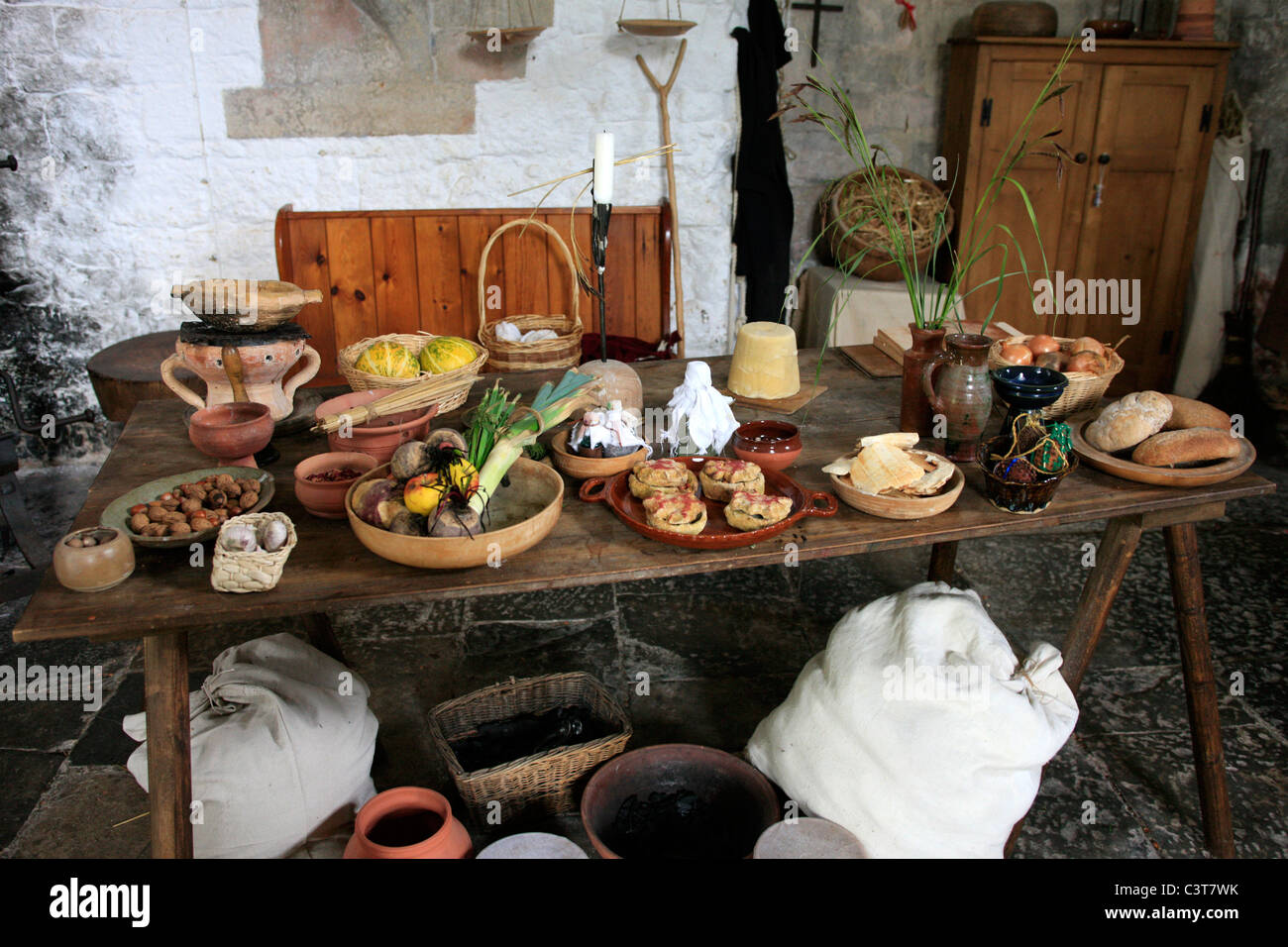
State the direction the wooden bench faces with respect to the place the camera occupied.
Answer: facing the viewer

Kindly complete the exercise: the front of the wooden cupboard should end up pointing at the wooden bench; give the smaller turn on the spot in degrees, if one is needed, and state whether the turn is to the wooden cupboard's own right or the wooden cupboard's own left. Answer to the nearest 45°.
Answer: approximately 45° to the wooden cupboard's own right

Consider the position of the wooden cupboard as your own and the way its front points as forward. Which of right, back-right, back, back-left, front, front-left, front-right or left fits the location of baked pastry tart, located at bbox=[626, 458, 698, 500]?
front

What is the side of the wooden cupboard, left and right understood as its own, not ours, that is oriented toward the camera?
front

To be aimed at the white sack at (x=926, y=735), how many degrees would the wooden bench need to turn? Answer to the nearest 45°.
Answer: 0° — it already faces it

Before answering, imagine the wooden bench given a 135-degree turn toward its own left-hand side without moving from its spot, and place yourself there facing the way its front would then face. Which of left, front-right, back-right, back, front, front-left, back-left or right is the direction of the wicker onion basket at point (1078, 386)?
right

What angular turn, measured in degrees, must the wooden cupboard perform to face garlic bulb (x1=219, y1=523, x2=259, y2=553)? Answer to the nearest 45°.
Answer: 0° — it already faces it

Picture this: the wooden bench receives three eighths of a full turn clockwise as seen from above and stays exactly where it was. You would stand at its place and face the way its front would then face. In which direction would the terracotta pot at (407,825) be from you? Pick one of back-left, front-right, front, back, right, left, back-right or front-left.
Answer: back-left

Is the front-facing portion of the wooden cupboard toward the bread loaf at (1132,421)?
yes

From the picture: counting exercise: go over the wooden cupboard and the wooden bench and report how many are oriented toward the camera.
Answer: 2

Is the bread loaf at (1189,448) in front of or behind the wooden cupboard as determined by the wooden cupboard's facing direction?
in front

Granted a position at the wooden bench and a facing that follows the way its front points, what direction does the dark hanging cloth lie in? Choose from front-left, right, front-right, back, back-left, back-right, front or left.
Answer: left

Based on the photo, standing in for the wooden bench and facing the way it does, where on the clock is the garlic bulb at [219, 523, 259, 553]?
The garlic bulb is roughly at 12 o'clock from the wooden bench.
